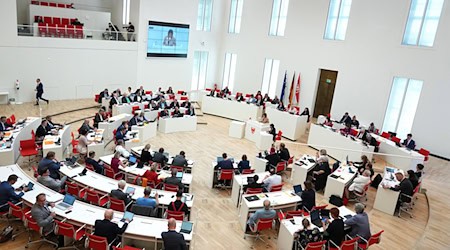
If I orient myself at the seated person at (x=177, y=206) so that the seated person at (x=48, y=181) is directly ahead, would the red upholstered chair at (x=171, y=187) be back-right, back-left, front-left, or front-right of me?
front-right

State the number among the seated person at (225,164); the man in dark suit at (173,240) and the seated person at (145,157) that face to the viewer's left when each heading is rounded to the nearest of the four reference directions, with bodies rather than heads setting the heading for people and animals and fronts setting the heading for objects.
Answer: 0

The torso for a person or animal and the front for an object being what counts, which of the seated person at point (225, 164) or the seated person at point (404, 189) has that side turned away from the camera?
the seated person at point (225, 164)

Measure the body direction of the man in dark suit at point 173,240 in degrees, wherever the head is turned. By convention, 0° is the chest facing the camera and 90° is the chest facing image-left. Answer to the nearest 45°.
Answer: approximately 180°

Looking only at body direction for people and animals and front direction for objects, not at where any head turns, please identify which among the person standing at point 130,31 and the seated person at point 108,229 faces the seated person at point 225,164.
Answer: the seated person at point 108,229

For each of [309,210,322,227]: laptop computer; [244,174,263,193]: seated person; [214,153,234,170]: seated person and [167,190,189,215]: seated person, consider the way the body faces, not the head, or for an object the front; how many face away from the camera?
3

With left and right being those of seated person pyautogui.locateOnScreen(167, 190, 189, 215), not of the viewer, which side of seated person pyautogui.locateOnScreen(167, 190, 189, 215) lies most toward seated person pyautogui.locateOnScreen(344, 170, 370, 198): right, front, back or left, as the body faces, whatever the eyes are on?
right

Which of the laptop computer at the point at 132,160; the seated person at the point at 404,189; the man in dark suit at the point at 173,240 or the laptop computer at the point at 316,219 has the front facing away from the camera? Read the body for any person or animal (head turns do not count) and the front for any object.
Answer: the man in dark suit

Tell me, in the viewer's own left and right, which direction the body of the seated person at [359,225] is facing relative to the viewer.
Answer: facing away from the viewer and to the left of the viewer

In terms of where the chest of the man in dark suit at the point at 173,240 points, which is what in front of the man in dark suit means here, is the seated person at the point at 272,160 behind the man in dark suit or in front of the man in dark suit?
in front

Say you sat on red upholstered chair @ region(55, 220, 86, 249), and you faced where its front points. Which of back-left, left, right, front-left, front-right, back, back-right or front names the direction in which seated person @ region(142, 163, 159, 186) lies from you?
front

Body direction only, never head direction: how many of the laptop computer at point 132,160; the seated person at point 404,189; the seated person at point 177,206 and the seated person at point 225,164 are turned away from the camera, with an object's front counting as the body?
2

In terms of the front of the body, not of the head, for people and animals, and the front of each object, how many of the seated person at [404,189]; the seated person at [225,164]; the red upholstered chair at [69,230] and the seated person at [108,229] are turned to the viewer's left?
1

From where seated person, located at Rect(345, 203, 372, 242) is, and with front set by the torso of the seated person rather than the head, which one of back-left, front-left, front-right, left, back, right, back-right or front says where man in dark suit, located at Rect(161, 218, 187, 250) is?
left

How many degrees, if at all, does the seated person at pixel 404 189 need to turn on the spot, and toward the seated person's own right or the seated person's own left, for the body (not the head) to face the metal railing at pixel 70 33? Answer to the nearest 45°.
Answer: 0° — they already face it

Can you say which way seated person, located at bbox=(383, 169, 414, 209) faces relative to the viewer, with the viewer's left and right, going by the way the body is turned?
facing to the left of the viewer

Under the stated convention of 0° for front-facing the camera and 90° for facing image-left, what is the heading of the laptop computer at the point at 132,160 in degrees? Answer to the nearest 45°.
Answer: approximately 45°

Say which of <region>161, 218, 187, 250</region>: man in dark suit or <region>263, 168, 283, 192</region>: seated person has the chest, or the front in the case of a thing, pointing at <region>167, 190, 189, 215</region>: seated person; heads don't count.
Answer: the man in dark suit
